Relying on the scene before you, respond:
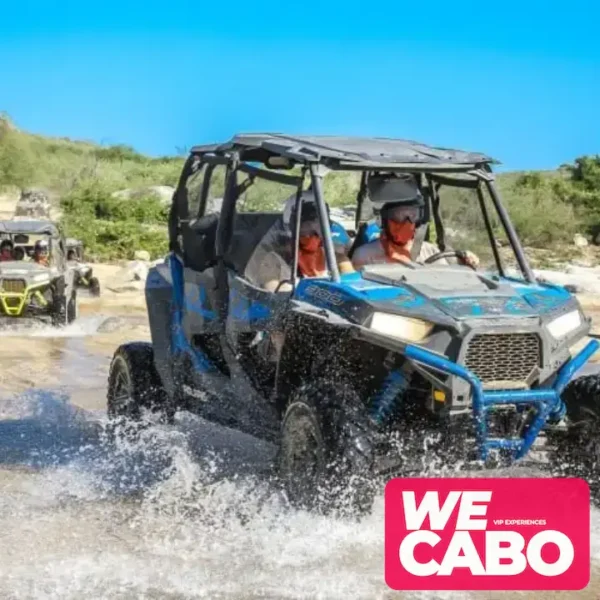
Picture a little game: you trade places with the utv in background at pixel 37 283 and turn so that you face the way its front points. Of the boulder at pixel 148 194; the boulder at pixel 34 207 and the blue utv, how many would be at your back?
2

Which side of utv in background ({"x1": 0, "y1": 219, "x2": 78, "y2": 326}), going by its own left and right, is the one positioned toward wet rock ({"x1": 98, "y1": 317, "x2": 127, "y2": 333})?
left

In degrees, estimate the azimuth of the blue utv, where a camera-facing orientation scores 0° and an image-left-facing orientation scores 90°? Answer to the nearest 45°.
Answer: approximately 315°

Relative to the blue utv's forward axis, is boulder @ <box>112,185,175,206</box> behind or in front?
behind

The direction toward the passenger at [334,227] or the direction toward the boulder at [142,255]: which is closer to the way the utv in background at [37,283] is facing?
the passenger

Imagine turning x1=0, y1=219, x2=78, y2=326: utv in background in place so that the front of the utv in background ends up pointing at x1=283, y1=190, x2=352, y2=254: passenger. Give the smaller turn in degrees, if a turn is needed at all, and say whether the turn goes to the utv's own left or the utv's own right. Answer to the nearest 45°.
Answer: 0° — it already faces them

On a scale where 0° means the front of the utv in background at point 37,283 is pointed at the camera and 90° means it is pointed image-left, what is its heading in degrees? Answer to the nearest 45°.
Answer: approximately 0°

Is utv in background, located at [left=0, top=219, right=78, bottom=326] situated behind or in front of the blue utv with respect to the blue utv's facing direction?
behind

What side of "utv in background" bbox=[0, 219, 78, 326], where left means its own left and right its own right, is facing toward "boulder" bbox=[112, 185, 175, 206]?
back

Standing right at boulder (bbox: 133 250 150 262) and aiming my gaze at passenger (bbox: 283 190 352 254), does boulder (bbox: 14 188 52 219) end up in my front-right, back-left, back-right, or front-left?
back-right

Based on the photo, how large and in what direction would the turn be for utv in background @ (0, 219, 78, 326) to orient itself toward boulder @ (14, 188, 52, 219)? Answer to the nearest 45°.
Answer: approximately 180°
